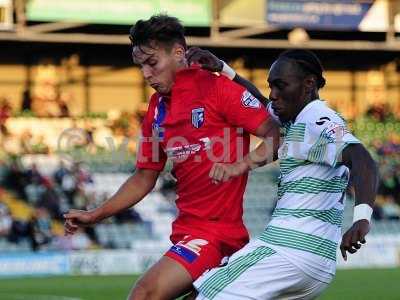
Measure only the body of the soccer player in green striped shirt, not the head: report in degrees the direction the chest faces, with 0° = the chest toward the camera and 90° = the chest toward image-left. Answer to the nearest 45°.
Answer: approximately 90°

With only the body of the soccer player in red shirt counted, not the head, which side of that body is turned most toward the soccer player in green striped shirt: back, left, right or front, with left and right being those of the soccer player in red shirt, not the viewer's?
left
